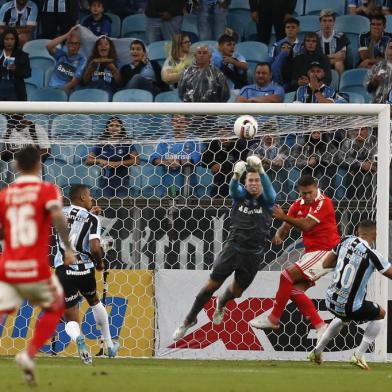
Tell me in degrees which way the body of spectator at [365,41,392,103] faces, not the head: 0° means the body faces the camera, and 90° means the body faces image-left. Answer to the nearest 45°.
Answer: approximately 0°
